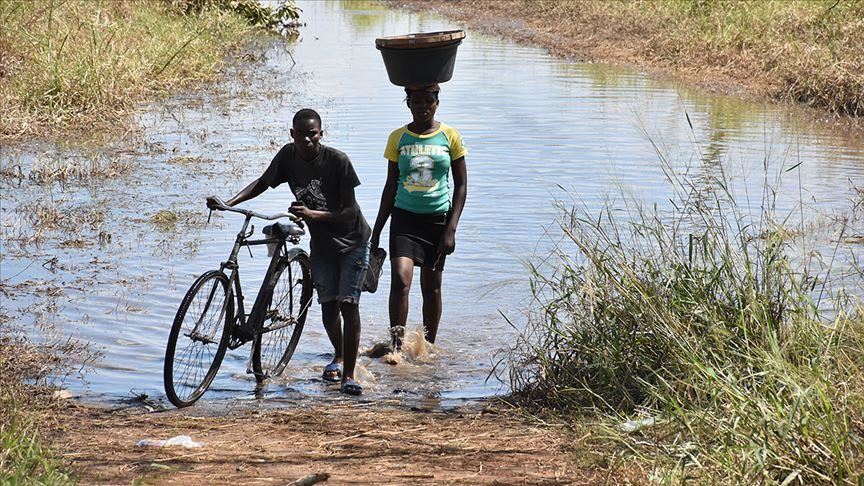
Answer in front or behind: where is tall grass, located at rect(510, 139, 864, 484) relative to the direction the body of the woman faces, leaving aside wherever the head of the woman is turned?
in front

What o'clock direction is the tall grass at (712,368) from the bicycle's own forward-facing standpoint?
The tall grass is roughly at 9 o'clock from the bicycle.

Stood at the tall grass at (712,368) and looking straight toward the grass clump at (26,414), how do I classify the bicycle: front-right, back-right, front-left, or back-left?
front-right

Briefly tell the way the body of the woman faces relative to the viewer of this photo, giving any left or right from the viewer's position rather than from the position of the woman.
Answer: facing the viewer

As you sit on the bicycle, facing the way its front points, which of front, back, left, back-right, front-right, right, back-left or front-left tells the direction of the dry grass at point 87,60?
back-right

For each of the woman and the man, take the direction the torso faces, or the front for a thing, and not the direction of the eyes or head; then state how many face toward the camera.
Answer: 2

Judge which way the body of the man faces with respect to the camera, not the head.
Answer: toward the camera
